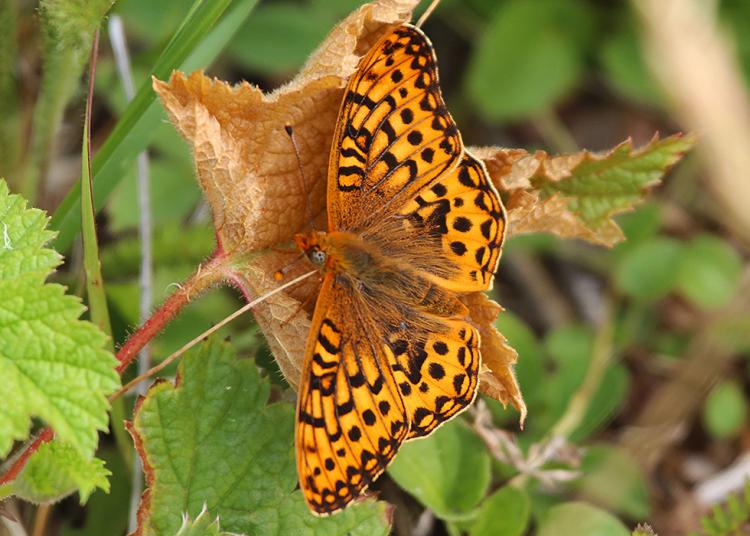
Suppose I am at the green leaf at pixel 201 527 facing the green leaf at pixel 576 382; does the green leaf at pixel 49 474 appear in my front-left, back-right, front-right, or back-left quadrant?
back-left

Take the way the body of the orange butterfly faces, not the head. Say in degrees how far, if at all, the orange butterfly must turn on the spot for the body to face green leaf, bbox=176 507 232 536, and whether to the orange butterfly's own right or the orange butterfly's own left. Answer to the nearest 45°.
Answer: approximately 45° to the orange butterfly's own left

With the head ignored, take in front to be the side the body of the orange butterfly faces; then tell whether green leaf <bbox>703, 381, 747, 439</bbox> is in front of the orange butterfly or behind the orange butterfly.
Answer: behind

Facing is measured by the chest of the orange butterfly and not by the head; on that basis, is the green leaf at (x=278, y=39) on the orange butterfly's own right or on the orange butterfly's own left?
on the orange butterfly's own right

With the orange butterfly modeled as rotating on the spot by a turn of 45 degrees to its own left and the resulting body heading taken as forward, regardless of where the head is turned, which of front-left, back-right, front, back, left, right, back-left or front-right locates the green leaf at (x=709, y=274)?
back

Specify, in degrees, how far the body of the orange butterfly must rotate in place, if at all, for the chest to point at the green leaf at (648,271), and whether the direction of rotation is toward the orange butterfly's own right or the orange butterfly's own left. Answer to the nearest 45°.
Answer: approximately 135° to the orange butterfly's own right

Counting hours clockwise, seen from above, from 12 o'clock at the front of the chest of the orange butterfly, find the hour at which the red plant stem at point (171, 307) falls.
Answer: The red plant stem is roughly at 12 o'clock from the orange butterfly.

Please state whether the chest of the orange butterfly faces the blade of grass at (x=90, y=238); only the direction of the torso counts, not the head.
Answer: yes

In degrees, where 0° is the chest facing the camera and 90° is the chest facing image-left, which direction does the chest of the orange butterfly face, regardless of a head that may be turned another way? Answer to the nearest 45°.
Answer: approximately 90°
